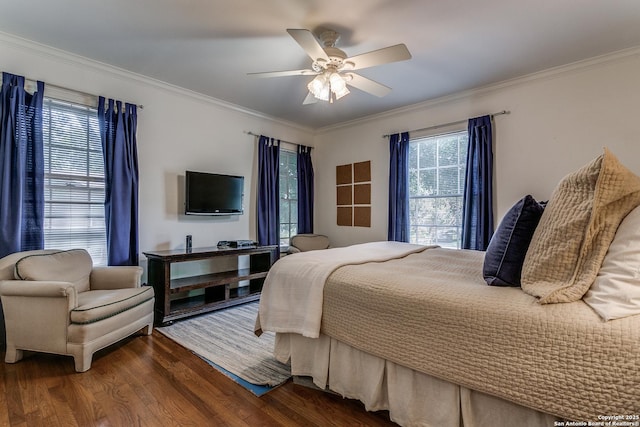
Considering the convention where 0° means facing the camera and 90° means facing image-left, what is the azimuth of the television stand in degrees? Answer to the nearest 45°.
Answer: approximately 315°

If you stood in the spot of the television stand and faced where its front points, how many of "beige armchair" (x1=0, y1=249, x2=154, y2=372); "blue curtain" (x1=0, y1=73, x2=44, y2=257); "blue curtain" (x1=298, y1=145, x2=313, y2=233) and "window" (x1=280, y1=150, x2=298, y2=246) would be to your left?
2

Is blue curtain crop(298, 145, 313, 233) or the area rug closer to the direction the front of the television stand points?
the area rug

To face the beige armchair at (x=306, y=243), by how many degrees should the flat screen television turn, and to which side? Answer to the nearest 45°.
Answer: approximately 45° to its left

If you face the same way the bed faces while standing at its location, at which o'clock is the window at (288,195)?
The window is roughly at 12 o'clock from the bed.

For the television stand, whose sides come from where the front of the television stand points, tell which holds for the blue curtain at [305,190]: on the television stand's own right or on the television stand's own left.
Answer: on the television stand's own left

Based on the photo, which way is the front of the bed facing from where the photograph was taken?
facing away from the viewer and to the left of the viewer

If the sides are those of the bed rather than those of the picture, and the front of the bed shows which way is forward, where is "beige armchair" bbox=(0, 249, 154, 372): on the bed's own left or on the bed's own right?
on the bed's own left

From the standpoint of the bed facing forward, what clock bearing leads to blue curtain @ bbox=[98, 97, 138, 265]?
The blue curtain is roughly at 11 o'clock from the bed.
